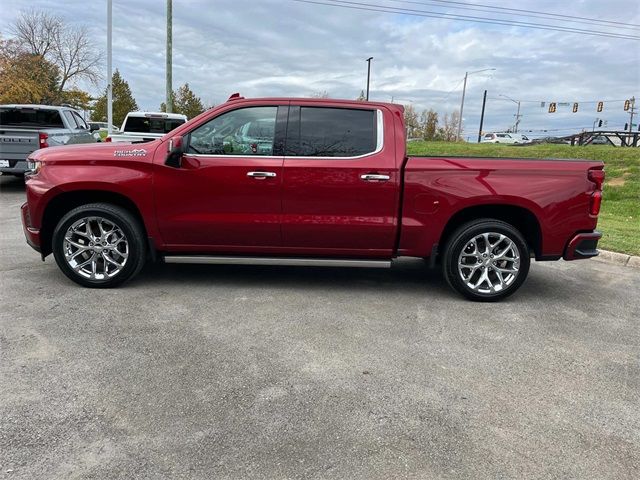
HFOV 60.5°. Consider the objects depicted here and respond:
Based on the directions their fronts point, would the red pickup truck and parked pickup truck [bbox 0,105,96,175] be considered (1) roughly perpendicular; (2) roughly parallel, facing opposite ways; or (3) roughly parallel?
roughly perpendicular

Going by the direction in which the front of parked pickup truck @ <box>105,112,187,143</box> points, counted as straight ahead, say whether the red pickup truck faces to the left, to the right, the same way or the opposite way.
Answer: to the left

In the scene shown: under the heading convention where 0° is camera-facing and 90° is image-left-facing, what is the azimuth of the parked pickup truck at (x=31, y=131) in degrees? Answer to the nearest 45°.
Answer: approximately 225°

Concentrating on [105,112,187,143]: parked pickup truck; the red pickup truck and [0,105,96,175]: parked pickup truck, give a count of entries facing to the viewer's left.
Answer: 1

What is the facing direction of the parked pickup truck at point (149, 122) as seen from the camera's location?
facing away from the viewer

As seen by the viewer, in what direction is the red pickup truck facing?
to the viewer's left

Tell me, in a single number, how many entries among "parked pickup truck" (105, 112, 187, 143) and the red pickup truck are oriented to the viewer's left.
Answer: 1

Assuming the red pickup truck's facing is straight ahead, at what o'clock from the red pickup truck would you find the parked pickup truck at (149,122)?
The parked pickup truck is roughly at 2 o'clock from the red pickup truck.

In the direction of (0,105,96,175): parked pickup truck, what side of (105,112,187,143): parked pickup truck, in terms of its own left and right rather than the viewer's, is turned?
left

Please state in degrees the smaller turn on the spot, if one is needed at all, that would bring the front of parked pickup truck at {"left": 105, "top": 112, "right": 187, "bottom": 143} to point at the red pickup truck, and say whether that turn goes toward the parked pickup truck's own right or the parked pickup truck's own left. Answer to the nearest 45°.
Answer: approximately 180°

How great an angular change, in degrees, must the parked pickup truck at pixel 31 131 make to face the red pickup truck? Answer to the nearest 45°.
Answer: approximately 135° to its right

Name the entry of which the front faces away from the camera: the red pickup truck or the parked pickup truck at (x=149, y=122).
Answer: the parked pickup truck

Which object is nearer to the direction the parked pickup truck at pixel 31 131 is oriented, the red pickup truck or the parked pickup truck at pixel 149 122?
the parked pickup truck
